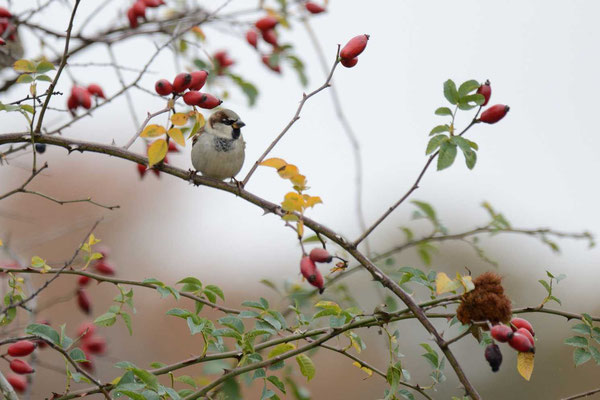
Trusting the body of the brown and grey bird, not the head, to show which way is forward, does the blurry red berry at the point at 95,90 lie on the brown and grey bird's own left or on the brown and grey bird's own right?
on the brown and grey bird's own right

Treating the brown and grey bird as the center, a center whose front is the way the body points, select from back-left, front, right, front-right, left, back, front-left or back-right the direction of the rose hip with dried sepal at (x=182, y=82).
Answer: front-right

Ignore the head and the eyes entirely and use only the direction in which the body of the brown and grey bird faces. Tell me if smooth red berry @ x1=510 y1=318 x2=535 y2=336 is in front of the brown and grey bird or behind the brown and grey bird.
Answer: in front

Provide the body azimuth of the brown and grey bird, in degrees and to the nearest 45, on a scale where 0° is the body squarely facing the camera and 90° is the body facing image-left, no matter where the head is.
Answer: approximately 315°

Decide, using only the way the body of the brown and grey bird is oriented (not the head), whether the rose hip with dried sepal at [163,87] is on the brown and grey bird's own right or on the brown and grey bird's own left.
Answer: on the brown and grey bird's own right

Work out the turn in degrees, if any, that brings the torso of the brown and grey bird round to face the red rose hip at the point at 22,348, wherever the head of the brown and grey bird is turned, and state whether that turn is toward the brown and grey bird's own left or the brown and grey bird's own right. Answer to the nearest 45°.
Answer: approximately 90° to the brown and grey bird's own right
